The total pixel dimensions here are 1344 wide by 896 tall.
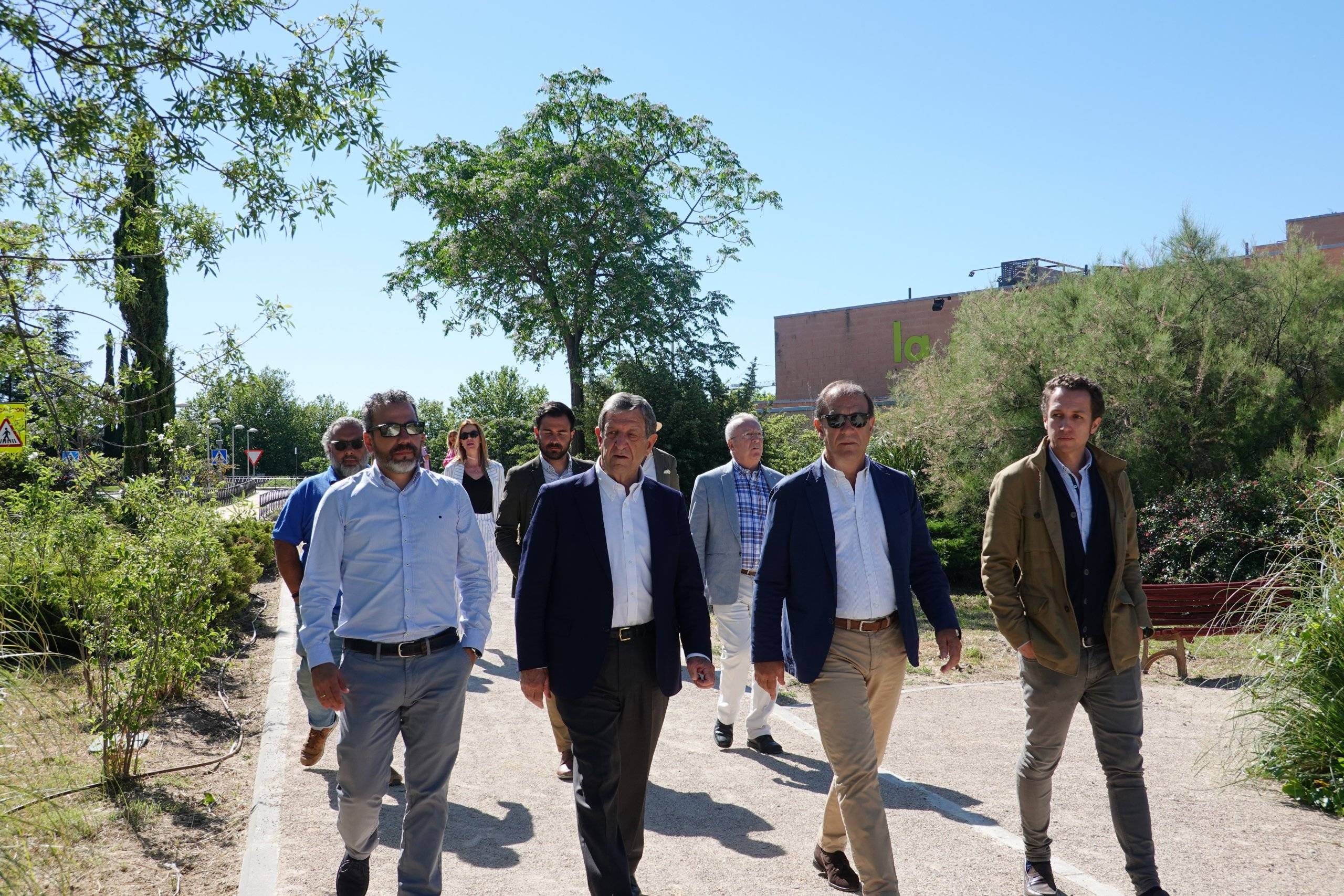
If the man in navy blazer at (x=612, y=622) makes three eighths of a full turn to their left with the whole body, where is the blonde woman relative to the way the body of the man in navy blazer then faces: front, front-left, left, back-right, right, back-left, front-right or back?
front-left

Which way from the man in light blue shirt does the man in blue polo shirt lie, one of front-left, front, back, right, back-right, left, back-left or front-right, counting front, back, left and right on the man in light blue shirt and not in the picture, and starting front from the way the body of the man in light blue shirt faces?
back

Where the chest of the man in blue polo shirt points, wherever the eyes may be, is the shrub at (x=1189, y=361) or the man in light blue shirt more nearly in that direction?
the man in light blue shirt

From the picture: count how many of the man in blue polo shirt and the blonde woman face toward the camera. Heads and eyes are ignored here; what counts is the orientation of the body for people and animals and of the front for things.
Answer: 2

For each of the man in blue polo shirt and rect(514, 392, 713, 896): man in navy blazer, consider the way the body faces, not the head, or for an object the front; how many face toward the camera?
2

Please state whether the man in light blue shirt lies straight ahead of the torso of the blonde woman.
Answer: yes

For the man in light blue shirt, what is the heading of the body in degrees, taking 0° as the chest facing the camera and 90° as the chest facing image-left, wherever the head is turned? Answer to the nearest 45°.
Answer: approximately 0°

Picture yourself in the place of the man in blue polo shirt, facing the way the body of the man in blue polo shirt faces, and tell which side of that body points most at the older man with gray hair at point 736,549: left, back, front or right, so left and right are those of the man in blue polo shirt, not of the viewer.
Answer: left
